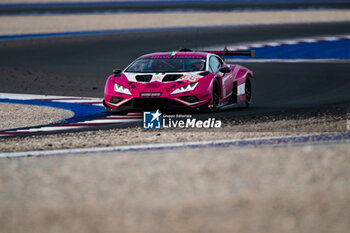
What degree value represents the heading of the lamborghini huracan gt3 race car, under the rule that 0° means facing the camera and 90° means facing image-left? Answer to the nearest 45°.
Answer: approximately 45°
